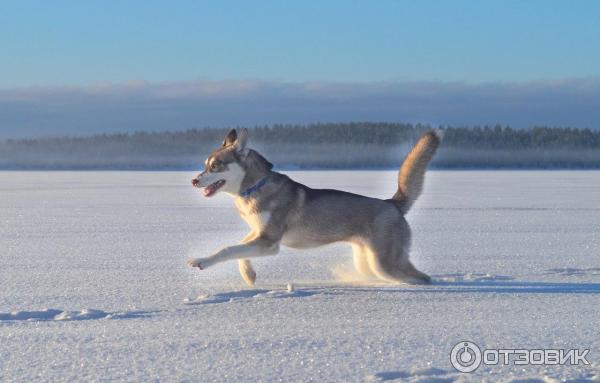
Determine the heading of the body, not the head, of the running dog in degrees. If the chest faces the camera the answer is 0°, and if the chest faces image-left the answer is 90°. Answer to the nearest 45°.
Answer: approximately 90°
